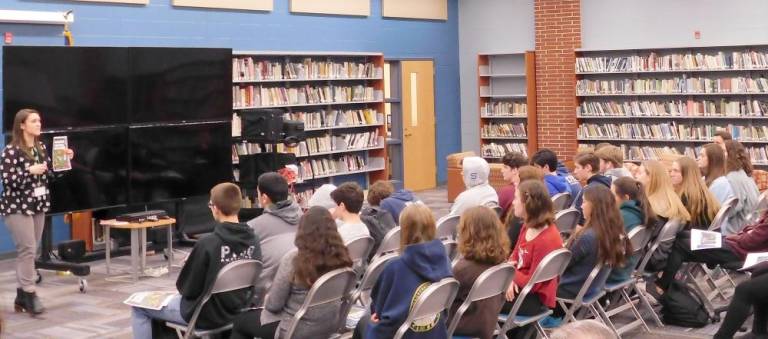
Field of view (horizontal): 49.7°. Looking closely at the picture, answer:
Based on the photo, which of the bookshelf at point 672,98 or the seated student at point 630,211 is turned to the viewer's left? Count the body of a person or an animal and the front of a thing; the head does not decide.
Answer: the seated student

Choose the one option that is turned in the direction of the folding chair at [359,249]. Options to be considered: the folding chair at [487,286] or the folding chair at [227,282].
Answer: the folding chair at [487,286]

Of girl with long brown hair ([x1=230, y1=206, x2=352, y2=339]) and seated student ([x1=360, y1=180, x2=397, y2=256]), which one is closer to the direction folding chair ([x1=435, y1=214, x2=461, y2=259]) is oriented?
the seated student

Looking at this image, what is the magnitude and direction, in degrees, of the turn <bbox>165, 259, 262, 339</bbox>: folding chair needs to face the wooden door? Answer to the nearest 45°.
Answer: approximately 45° to its right

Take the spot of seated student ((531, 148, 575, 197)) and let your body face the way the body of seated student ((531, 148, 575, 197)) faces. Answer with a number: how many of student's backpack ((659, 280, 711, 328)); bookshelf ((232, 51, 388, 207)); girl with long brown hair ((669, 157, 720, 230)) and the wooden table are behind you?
2

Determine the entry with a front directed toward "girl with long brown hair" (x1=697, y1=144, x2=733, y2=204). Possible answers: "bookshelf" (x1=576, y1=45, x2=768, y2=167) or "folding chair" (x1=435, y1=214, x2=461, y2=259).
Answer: the bookshelf

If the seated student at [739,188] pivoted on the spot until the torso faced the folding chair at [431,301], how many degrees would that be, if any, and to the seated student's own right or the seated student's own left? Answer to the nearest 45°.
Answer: approximately 90° to the seated student's own left

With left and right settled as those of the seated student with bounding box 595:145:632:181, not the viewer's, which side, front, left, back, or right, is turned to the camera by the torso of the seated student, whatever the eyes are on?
left

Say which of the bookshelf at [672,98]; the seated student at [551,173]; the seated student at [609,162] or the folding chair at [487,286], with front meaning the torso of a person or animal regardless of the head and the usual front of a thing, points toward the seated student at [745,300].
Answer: the bookshelf

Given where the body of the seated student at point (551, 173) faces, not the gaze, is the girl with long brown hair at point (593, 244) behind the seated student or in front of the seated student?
behind

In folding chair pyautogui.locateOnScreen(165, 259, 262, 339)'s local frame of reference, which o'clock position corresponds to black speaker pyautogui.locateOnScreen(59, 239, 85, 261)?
The black speaker is roughly at 1 o'clock from the folding chair.

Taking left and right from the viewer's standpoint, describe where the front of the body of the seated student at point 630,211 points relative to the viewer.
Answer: facing to the left of the viewer

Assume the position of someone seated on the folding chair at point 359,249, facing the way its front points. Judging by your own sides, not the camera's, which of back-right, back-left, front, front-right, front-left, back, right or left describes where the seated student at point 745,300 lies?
back-right

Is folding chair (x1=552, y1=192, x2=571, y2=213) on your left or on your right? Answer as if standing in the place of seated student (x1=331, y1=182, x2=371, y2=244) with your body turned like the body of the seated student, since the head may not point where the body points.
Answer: on your right
